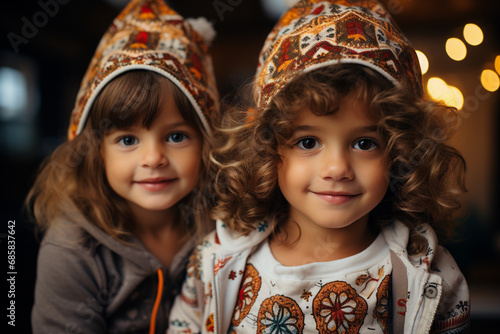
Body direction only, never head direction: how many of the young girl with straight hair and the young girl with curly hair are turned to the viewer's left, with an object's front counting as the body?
0

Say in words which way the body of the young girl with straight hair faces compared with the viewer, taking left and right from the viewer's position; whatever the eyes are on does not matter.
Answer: facing the viewer and to the right of the viewer

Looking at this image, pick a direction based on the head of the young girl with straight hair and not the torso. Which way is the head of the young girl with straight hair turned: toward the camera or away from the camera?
toward the camera

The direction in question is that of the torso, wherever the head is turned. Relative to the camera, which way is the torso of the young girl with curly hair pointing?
toward the camera

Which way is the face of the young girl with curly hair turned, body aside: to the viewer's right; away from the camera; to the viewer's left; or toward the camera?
toward the camera
